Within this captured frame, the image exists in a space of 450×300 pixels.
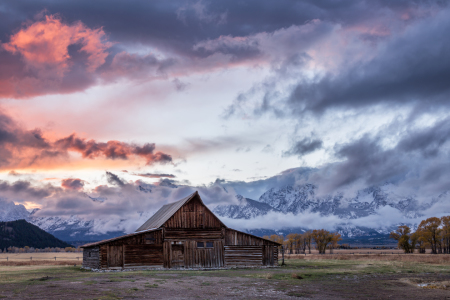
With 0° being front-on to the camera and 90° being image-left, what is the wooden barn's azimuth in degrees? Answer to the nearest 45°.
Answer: approximately 0°
